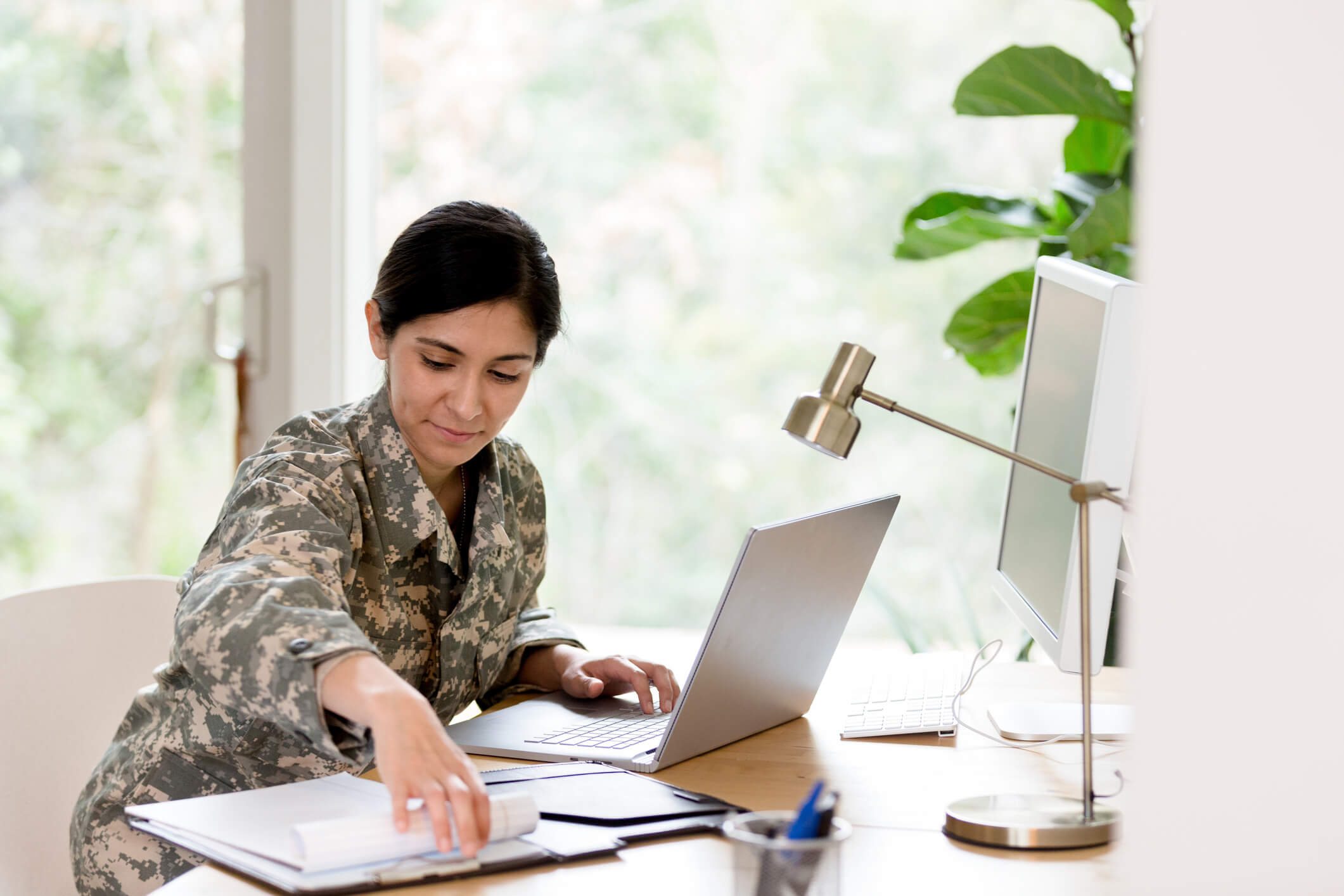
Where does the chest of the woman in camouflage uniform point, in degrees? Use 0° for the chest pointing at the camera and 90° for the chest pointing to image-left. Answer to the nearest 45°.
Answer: approximately 315°

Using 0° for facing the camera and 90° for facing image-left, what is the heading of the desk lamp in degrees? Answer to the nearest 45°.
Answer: approximately 90°

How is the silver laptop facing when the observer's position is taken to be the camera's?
facing away from the viewer and to the left of the viewer

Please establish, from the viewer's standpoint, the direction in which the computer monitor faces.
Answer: facing to the left of the viewer

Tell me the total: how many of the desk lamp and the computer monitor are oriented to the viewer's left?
2
